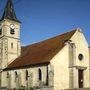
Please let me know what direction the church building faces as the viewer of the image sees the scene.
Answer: facing the viewer and to the right of the viewer
